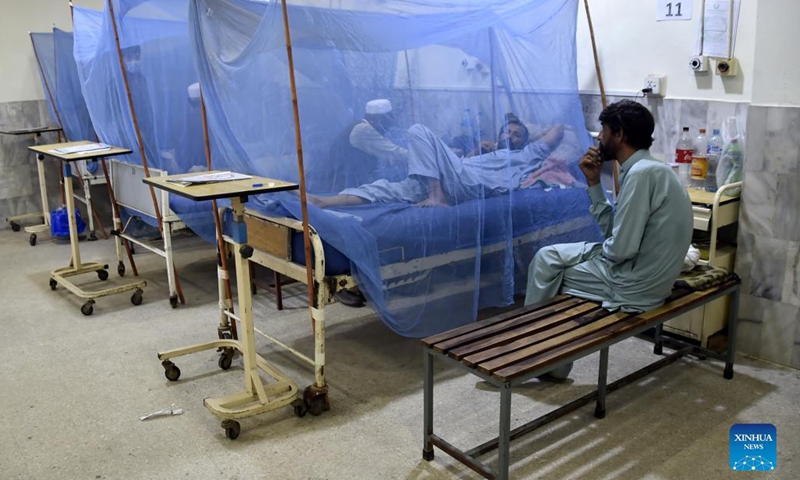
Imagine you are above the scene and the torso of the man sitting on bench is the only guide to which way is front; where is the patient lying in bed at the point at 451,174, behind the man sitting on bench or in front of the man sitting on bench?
in front

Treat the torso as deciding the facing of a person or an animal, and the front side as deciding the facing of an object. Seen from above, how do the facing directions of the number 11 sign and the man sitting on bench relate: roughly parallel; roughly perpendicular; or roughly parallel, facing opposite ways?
roughly perpendicular

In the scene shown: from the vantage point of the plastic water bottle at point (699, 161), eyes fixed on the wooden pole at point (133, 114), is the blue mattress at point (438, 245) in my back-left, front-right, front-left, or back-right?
front-left

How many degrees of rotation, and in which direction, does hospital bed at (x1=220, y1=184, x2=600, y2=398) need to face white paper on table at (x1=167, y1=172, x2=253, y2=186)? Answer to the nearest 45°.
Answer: approximately 45° to its right

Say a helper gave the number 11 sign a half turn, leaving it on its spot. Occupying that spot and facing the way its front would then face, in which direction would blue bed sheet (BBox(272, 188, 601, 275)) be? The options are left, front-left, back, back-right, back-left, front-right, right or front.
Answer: back-left

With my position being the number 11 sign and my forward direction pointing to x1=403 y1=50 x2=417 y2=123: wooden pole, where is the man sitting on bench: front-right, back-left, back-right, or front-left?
front-left

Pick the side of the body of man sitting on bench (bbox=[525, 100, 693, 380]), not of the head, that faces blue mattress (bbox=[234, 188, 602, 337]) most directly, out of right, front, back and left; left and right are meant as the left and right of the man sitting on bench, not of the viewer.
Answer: front

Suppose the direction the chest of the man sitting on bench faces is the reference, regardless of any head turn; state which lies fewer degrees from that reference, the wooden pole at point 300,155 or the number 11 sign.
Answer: the wooden pole

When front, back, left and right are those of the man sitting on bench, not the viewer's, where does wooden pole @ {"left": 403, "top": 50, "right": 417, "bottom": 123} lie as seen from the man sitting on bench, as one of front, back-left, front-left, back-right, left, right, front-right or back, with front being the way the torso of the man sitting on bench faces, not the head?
front

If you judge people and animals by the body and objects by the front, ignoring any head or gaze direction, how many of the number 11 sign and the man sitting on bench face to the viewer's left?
1

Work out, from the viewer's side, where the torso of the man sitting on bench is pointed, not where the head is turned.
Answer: to the viewer's left

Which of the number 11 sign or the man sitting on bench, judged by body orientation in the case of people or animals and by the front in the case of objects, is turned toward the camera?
the number 11 sign

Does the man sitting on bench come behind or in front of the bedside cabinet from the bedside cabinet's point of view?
in front

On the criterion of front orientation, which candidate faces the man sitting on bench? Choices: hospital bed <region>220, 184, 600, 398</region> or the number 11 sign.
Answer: the number 11 sign

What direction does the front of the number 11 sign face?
toward the camera

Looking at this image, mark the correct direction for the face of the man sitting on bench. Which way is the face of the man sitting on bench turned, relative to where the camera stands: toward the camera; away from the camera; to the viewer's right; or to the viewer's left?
to the viewer's left
